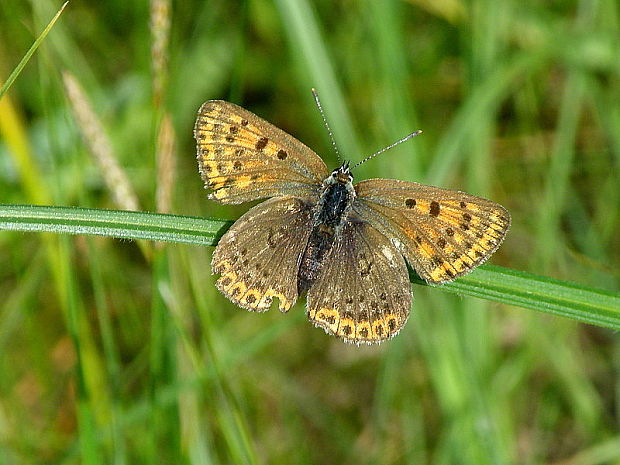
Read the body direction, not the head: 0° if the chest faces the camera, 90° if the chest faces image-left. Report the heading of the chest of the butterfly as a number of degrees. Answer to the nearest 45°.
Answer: approximately 180°
